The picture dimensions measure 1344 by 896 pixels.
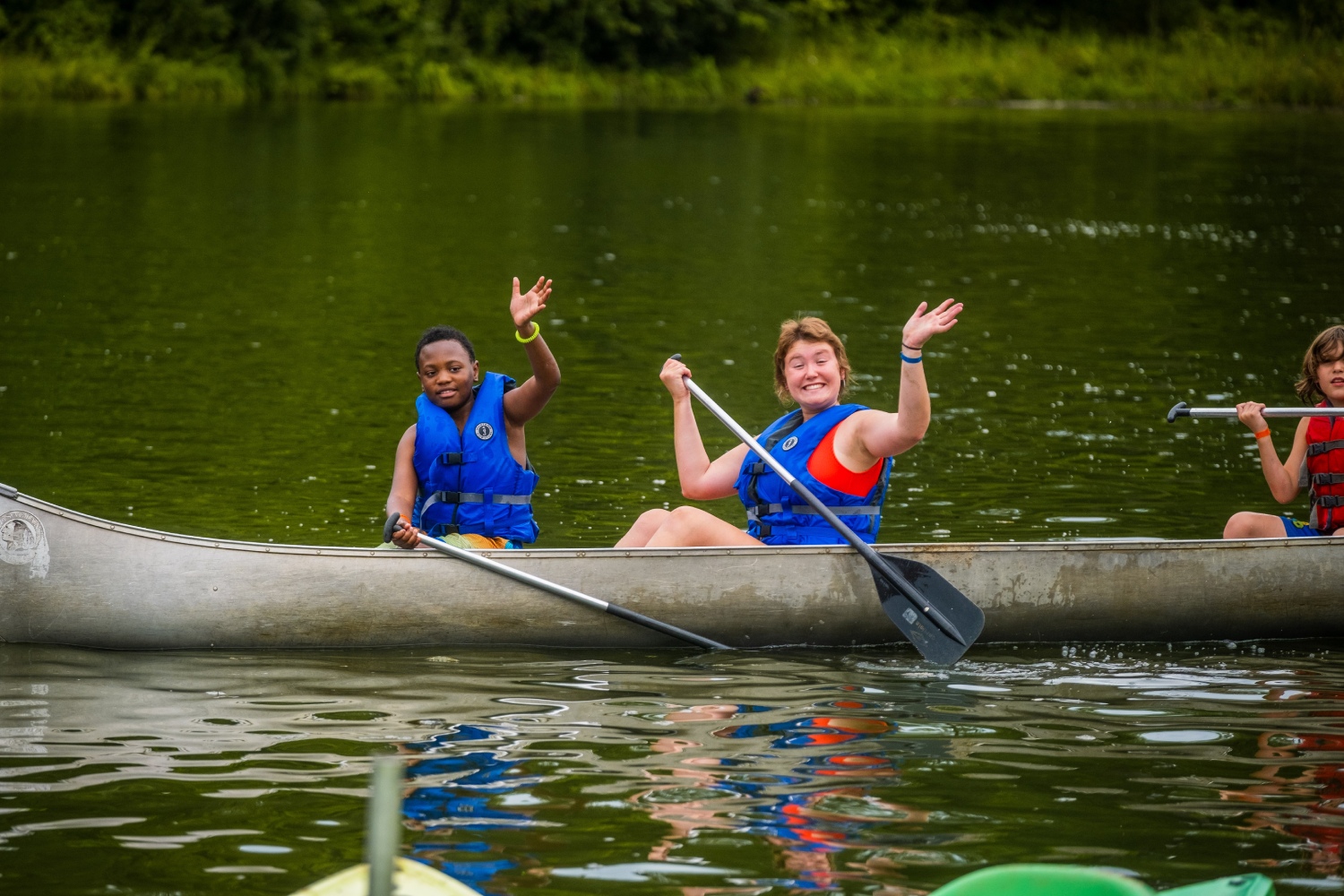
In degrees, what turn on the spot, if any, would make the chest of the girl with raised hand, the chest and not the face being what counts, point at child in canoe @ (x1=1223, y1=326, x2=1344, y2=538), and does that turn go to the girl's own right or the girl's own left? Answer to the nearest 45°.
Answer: approximately 135° to the girl's own left

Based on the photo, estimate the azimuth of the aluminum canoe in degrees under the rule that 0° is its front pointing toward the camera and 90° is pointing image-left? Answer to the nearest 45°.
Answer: approximately 90°

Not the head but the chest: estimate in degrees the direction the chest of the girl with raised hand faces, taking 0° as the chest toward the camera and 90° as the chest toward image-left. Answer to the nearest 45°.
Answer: approximately 45°

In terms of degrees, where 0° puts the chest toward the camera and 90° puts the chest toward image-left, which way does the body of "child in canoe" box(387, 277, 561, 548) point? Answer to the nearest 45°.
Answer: approximately 45°

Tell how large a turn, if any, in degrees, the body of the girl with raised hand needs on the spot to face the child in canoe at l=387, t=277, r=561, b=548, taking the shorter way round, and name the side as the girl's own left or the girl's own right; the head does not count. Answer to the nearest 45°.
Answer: approximately 45° to the girl's own right

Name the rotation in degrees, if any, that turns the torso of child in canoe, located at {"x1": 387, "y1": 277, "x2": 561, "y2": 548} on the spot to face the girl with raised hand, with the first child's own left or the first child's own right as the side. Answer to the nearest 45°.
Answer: approximately 135° to the first child's own left
